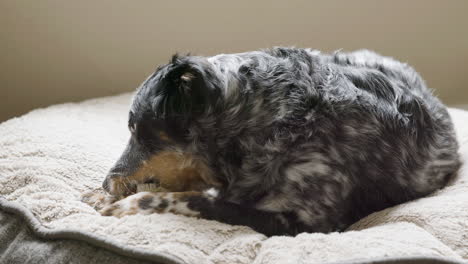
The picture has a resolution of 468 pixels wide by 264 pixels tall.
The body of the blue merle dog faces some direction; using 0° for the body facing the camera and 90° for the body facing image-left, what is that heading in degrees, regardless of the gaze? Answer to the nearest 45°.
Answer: approximately 90°
